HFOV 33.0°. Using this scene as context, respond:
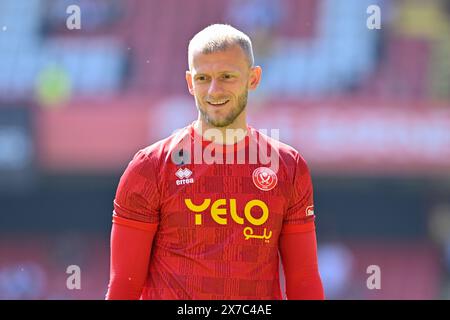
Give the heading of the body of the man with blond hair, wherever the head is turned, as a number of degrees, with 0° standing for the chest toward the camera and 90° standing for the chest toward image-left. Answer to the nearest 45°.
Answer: approximately 0°
